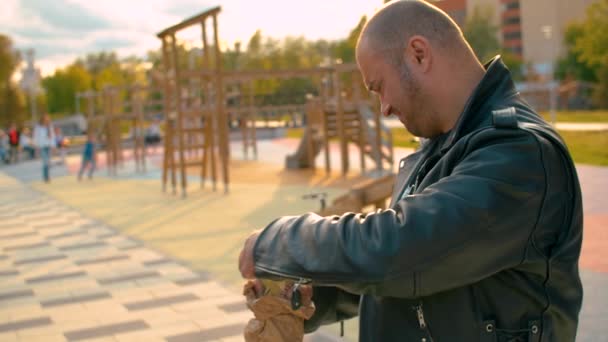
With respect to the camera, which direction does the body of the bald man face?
to the viewer's left

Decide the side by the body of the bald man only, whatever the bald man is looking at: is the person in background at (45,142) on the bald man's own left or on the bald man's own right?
on the bald man's own right

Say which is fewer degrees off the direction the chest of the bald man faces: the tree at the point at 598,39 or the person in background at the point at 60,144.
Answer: the person in background

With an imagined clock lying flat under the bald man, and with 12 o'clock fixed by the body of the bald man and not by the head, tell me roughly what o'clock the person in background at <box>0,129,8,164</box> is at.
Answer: The person in background is roughly at 2 o'clock from the bald man.

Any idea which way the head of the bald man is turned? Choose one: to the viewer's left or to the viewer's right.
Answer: to the viewer's left

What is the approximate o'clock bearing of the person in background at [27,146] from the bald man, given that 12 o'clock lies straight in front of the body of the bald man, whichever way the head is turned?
The person in background is roughly at 2 o'clock from the bald man.

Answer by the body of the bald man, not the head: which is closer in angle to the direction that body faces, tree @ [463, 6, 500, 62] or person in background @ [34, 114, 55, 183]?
the person in background

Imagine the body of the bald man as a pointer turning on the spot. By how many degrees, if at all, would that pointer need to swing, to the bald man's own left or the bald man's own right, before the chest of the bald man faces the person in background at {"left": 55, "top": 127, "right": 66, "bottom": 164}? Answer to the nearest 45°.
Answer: approximately 45° to the bald man's own right

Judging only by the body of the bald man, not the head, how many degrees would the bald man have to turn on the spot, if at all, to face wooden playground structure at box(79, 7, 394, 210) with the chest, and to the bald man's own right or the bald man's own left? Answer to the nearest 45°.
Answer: approximately 90° to the bald man's own right
